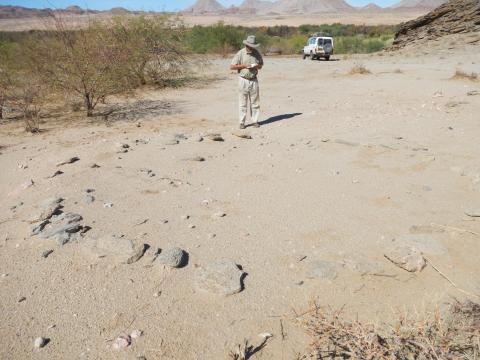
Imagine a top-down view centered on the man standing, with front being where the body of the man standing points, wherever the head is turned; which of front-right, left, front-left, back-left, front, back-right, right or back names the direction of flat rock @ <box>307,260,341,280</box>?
front

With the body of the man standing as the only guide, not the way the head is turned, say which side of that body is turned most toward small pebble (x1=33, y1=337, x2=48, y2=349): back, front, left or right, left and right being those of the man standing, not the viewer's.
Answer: front

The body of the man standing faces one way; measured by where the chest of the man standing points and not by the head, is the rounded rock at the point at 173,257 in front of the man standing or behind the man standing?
in front

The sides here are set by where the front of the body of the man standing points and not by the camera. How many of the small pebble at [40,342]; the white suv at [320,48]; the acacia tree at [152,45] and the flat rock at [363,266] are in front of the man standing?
2

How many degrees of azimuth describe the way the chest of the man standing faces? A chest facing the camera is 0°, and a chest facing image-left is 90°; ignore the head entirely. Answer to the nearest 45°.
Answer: approximately 0°

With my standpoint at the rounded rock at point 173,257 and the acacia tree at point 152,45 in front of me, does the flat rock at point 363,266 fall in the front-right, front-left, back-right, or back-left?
back-right

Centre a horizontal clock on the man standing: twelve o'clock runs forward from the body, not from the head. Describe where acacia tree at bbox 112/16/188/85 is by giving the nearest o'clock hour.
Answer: The acacia tree is roughly at 5 o'clock from the man standing.

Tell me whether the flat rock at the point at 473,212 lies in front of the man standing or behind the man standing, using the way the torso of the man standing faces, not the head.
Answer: in front

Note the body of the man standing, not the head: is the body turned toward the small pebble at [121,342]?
yes

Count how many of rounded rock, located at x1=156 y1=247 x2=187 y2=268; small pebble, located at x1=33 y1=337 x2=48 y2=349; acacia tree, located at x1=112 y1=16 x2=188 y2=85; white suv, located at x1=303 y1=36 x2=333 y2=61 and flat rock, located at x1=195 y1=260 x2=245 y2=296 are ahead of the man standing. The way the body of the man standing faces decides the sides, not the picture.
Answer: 3

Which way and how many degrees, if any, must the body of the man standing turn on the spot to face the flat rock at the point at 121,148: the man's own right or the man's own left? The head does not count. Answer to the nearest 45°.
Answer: approximately 45° to the man's own right

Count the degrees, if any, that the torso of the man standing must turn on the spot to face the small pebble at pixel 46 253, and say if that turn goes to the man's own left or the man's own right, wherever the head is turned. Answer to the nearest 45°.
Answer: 0° — they already face it

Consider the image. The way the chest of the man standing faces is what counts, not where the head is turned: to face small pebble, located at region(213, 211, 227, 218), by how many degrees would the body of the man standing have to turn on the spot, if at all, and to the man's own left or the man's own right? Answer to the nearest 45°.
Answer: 0° — they already face it

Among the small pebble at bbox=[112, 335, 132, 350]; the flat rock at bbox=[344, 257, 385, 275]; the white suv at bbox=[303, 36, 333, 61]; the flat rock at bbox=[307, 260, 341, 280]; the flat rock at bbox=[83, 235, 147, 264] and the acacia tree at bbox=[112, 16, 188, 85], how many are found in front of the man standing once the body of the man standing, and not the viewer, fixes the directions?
4

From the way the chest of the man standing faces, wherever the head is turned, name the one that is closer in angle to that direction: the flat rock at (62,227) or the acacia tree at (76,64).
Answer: the flat rock

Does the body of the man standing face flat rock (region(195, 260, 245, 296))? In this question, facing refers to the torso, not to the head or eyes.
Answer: yes

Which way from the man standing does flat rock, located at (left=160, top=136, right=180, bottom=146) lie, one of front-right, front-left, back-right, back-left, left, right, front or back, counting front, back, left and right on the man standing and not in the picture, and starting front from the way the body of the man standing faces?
front-right
